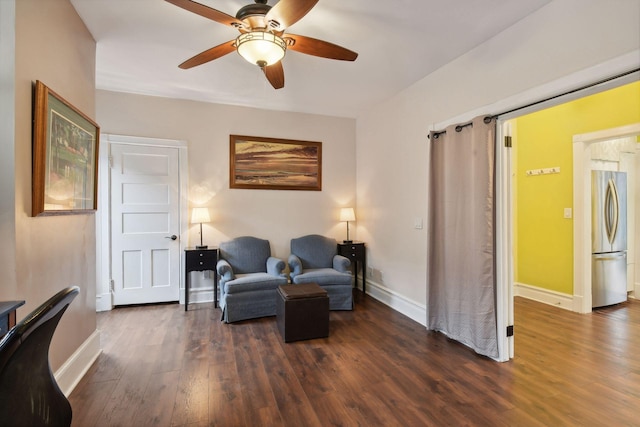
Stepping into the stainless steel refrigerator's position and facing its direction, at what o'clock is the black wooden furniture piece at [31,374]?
The black wooden furniture piece is roughly at 2 o'clock from the stainless steel refrigerator.

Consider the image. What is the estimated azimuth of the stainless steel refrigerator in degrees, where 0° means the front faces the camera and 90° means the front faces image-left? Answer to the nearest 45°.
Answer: approximately 315°

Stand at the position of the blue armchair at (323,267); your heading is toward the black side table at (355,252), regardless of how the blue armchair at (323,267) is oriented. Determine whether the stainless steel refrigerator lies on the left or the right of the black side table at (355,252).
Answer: right

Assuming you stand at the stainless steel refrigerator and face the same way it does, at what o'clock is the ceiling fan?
The ceiling fan is roughly at 2 o'clock from the stainless steel refrigerator.

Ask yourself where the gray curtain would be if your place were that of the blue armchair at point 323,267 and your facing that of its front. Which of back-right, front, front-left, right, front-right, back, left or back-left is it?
front-left

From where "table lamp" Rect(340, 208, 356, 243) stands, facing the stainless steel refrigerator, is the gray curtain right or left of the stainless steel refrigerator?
right

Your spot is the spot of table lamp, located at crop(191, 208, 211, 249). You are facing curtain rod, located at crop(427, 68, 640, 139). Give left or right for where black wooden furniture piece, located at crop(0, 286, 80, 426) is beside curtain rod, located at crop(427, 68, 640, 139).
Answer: right

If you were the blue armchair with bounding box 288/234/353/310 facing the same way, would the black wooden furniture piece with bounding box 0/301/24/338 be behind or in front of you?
in front

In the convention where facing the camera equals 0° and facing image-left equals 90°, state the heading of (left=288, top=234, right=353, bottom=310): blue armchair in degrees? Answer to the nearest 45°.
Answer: approximately 0°

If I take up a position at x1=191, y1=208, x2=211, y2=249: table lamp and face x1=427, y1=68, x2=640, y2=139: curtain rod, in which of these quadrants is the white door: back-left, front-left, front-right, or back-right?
back-right

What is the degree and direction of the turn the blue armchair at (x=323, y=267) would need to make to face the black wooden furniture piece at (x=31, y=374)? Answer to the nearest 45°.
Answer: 0° — it already faces it
